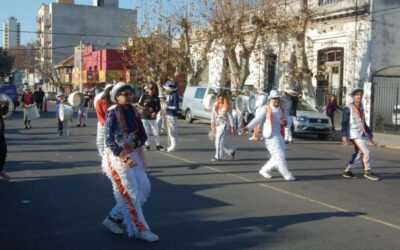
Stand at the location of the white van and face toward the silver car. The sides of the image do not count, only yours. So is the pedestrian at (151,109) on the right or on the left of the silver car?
right

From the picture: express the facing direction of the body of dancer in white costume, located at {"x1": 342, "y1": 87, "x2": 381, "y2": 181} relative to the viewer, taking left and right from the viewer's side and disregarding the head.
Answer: facing the viewer and to the right of the viewer

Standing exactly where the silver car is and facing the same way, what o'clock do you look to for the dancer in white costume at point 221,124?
The dancer in white costume is roughly at 2 o'clock from the silver car.
